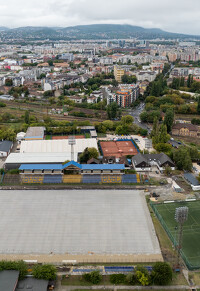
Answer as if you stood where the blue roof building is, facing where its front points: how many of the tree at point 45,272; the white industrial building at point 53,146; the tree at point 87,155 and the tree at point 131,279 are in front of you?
2

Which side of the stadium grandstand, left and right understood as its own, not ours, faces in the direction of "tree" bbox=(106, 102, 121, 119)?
back

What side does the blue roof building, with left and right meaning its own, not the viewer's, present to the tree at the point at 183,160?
left

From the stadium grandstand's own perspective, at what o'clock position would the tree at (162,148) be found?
The tree is roughly at 8 o'clock from the stadium grandstand.

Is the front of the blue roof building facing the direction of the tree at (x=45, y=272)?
yes

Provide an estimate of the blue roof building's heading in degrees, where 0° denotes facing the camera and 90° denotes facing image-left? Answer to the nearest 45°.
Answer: approximately 0°

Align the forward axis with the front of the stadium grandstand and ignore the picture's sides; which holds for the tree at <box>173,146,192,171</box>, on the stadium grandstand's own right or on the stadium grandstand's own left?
on the stadium grandstand's own left
